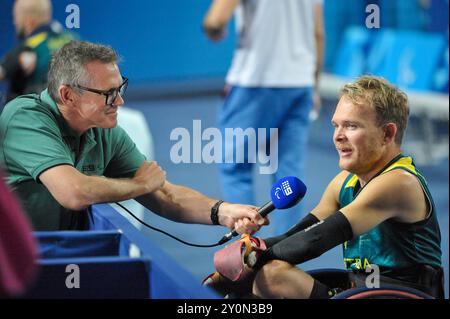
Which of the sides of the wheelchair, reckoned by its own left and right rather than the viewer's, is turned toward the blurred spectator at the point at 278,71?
right

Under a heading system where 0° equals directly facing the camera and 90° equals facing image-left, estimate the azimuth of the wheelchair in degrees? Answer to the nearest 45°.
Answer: approximately 90°

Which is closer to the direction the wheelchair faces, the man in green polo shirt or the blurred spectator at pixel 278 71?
the man in green polo shirt

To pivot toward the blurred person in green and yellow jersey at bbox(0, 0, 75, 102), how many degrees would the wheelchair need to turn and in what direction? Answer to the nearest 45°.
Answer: approximately 45° to its right

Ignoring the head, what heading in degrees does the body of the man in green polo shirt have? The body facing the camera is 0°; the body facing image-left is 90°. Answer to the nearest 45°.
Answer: approximately 315°

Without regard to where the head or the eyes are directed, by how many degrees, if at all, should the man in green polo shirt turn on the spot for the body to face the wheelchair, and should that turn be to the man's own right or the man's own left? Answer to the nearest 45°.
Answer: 0° — they already face it

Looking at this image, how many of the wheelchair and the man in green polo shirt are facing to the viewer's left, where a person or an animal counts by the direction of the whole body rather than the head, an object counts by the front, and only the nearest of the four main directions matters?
1

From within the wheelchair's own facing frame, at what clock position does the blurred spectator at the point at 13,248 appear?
The blurred spectator is roughly at 10 o'clock from the wheelchair.

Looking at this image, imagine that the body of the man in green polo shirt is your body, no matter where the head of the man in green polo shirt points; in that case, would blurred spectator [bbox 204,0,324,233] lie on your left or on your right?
on your left
